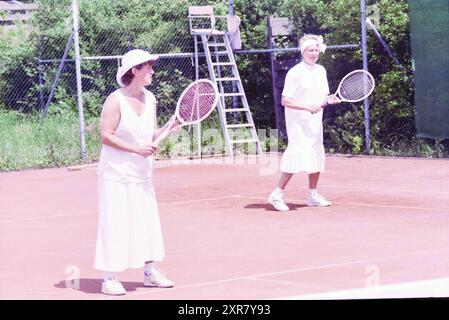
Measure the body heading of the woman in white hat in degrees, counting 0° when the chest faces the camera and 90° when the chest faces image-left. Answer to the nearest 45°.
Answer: approximately 315°

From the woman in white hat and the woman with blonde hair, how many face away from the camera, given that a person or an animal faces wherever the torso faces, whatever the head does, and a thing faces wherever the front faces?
0

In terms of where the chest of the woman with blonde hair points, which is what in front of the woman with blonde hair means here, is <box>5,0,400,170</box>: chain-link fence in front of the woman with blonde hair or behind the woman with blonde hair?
behind

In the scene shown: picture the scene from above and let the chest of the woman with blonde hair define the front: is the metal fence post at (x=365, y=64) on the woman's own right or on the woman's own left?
on the woman's own left

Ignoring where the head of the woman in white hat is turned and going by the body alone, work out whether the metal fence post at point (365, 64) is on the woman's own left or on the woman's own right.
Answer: on the woman's own left

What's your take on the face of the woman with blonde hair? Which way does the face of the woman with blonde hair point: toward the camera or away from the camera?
toward the camera

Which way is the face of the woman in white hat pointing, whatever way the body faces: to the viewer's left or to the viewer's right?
to the viewer's right

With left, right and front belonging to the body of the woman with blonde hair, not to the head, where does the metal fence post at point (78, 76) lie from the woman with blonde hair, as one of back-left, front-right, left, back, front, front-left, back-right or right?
back

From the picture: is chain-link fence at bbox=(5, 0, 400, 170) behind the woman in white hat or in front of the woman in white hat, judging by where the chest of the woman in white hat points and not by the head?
behind

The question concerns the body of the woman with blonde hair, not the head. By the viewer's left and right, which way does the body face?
facing the viewer and to the right of the viewer
